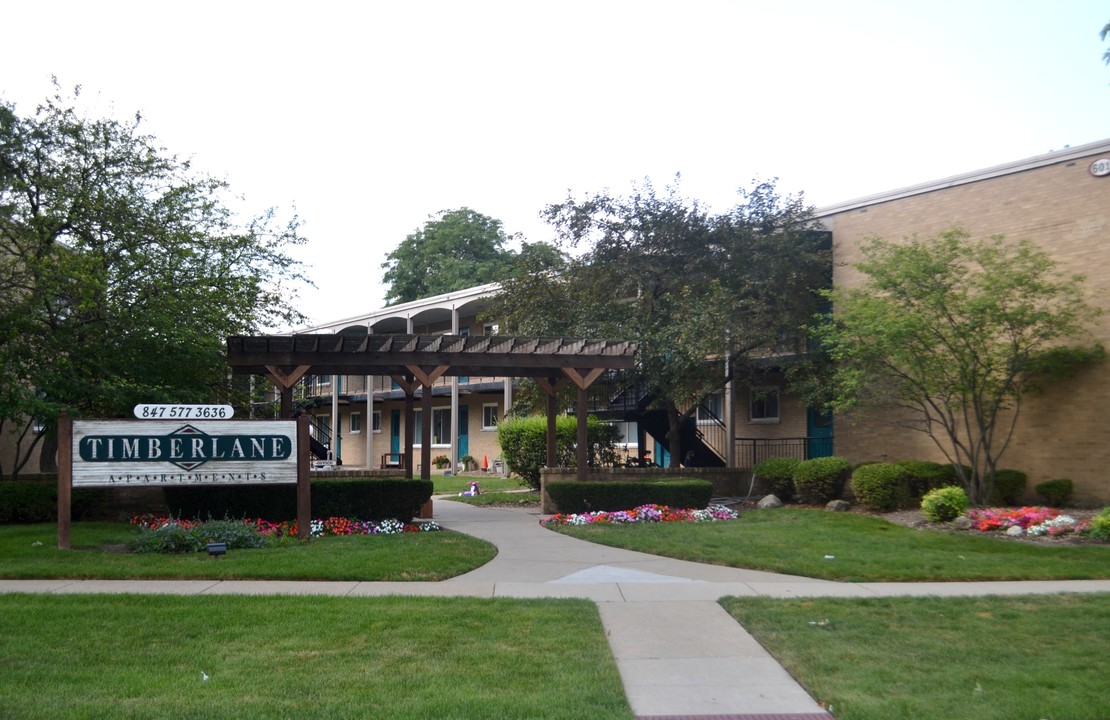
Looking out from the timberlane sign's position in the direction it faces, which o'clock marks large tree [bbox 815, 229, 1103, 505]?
The large tree is roughly at 9 o'clock from the timberlane sign.

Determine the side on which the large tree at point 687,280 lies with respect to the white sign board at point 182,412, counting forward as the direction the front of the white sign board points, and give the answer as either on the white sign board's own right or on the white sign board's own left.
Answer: on the white sign board's own left

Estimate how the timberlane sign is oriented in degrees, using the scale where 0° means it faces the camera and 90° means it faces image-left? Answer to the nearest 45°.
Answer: approximately 0°

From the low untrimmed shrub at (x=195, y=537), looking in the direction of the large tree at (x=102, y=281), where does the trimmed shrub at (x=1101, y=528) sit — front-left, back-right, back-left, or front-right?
back-right

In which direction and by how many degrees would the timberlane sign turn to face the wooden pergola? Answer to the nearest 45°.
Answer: approximately 135° to its left

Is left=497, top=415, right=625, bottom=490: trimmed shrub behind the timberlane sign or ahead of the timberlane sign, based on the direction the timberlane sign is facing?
behind

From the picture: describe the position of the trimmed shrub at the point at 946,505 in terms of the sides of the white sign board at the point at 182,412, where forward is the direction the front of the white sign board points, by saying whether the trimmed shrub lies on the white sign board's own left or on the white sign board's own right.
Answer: on the white sign board's own left

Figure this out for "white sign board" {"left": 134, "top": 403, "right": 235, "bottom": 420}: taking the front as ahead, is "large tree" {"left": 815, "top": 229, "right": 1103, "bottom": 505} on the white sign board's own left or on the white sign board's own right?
on the white sign board's own left

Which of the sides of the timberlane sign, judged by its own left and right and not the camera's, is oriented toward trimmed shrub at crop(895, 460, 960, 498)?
left
